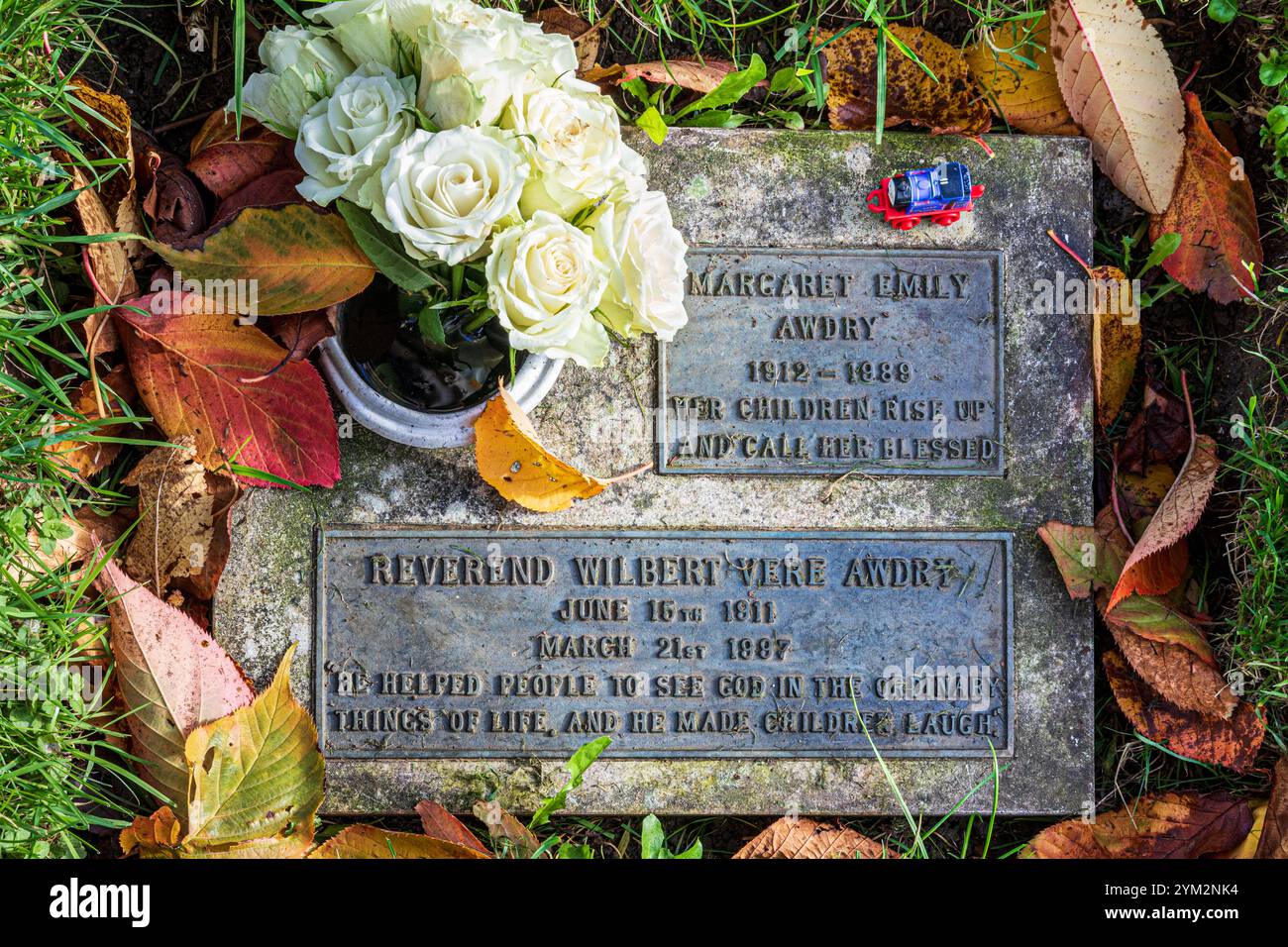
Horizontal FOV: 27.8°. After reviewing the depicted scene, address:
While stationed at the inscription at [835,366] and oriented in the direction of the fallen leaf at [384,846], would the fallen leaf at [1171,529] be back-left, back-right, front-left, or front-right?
back-left

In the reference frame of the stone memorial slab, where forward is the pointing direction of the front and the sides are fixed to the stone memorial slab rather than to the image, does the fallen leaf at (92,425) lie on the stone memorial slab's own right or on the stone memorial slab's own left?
on the stone memorial slab's own right

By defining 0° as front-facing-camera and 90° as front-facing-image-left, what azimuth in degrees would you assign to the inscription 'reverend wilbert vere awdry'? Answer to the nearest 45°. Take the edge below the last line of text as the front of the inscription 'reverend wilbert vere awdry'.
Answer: approximately 0°

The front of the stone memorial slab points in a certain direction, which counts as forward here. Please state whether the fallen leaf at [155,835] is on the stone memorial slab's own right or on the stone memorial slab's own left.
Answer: on the stone memorial slab's own right

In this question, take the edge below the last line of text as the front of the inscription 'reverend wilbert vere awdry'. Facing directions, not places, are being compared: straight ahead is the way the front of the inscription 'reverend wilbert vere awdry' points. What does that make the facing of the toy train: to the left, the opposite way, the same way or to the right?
to the right

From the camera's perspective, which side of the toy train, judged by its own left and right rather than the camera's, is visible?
left

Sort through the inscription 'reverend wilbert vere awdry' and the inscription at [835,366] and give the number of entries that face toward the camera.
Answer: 2

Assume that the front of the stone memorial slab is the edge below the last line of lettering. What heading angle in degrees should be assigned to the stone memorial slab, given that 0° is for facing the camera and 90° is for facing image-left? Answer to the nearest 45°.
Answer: approximately 0°
